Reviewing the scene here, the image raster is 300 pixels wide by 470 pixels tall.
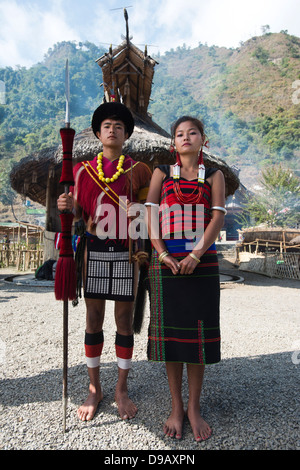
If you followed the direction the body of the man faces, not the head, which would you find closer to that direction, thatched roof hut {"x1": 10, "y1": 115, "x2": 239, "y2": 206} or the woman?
the woman

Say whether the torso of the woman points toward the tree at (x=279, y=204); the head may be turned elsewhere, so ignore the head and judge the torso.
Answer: no

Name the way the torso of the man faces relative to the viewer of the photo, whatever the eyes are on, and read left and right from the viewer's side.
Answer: facing the viewer

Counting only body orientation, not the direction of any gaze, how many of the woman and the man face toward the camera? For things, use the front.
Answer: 2

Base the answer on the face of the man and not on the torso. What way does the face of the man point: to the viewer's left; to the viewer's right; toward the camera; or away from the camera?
toward the camera

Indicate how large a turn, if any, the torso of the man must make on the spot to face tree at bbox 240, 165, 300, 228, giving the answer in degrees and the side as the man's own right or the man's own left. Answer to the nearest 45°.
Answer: approximately 135° to the man's own left

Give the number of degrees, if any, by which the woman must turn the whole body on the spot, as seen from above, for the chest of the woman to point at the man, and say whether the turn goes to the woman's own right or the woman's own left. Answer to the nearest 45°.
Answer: approximately 90° to the woman's own right

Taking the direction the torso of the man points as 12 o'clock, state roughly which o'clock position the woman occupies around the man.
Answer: The woman is roughly at 10 o'clock from the man.

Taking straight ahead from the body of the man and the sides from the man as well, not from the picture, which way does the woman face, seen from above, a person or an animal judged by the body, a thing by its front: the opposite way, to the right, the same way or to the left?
the same way

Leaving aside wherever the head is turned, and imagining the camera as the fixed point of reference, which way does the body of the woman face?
toward the camera
